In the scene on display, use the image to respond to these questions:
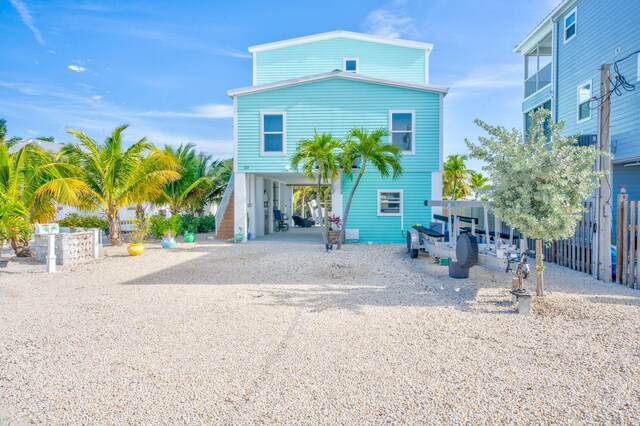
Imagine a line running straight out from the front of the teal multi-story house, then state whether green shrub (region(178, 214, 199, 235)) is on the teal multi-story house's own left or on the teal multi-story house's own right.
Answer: on the teal multi-story house's own right

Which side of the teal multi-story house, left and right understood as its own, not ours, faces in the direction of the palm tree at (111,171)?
right

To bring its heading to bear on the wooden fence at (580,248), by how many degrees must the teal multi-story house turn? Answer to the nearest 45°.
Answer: approximately 45° to its left

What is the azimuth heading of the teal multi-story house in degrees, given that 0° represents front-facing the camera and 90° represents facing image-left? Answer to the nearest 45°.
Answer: approximately 0°

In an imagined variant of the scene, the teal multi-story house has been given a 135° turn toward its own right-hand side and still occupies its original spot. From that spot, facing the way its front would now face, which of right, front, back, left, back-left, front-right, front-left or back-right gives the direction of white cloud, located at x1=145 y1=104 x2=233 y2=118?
front

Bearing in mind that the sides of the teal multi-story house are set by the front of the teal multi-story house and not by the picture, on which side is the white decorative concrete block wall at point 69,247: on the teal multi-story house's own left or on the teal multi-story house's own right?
on the teal multi-story house's own right

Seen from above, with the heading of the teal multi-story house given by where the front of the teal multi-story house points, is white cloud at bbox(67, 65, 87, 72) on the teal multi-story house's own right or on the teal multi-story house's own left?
on the teal multi-story house's own right

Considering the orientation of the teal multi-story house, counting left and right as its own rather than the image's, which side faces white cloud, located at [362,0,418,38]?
back

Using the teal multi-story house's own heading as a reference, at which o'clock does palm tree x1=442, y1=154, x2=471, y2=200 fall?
The palm tree is roughly at 7 o'clock from the teal multi-story house.

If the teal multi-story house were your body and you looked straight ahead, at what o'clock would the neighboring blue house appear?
The neighboring blue house is roughly at 9 o'clock from the teal multi-story house.

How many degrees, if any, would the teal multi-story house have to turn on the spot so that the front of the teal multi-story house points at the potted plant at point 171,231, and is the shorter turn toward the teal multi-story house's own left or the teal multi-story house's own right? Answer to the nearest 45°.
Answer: approximately 90° to the teal multi-story house's own right
